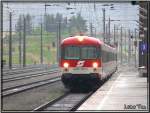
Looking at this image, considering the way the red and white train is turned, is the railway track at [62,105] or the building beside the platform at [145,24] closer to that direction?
the railway track

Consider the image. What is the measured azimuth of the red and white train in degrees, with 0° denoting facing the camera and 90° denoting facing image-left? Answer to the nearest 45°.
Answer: approximately 0°

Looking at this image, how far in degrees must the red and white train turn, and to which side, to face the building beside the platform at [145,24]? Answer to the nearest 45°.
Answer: approximately 135° to its left

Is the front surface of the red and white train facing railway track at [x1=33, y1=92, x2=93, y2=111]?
yes
